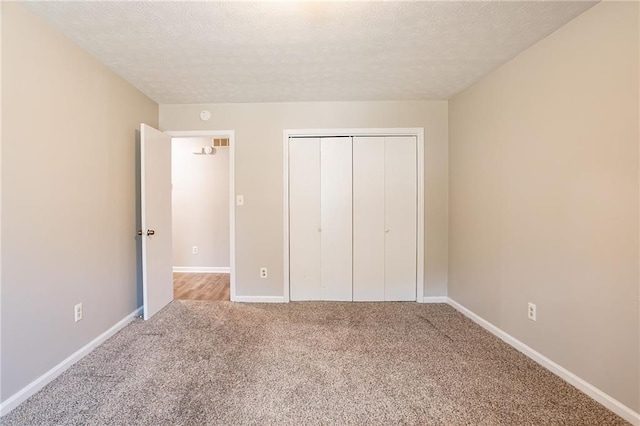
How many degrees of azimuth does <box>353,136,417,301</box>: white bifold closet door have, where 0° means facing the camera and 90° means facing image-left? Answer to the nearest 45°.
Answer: approximately 0°

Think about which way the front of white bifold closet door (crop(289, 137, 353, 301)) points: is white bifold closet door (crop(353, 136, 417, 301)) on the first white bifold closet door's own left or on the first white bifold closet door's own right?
on the first white bifold closet door's own left

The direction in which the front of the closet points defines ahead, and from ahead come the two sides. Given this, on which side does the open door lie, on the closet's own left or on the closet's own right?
on the closet's own right

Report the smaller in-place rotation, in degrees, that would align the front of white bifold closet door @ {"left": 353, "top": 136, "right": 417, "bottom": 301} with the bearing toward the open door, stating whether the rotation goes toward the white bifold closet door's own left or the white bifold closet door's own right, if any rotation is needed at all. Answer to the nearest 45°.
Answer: approximately 90° to the white bifold closet door's own right

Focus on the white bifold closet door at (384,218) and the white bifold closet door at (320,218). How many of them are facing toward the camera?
2

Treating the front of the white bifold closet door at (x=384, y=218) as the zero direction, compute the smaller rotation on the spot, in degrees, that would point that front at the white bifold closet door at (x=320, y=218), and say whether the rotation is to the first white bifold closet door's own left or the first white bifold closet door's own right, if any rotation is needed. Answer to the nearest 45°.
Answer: approximately 90° to the first white bifold closet door's own right
